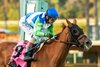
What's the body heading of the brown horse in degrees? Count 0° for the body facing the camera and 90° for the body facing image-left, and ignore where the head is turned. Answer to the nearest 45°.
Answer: approximately 270°
